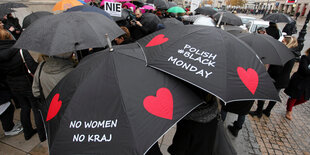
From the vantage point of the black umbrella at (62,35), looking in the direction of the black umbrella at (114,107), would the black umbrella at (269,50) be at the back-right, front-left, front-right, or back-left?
front-left

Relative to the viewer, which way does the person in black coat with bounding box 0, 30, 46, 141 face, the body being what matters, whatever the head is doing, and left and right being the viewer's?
facing away from the viewer and to the right of the viewer

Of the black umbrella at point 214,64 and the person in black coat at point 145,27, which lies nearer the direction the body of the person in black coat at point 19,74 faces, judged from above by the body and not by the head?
the person in black coat

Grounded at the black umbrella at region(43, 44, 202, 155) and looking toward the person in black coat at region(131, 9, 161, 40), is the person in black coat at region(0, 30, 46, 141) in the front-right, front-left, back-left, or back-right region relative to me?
front-left
